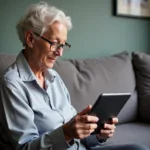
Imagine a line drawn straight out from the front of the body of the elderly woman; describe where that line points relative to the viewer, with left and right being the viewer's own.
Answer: facing the viewer and to the right of the viewer

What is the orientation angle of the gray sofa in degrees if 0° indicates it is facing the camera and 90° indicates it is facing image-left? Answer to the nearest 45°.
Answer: approximately 0°
